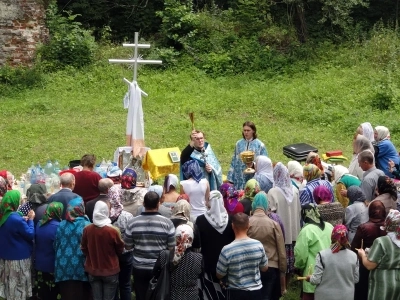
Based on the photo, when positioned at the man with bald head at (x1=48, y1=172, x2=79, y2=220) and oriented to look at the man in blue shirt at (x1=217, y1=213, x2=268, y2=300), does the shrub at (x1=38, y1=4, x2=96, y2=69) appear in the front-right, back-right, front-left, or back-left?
back-left

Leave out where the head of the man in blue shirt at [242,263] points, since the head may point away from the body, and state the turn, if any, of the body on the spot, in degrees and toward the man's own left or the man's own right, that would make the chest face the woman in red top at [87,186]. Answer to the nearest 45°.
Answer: approximately 45° to the man's own left

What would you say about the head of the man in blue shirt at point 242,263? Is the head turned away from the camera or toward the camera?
away from the camera

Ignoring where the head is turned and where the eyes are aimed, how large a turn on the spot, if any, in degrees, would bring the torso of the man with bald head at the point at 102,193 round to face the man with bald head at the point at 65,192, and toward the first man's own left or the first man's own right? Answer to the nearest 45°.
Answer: approximately 135° to the first man's own left

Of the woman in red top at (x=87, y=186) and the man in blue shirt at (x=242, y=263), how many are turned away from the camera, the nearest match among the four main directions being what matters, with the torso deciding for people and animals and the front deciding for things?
2

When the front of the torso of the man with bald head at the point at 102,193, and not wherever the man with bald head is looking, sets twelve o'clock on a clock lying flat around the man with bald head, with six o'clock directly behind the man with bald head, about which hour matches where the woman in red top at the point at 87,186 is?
The woman in red top is roughly at 10 o'clock from the man with bald head.

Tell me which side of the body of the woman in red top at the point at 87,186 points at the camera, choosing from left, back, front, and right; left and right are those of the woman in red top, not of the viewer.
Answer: back

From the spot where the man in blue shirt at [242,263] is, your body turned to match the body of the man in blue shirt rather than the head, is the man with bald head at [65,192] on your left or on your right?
on your left

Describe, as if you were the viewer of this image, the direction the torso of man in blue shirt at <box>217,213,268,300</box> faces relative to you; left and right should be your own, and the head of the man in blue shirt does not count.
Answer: facing away from the viewer

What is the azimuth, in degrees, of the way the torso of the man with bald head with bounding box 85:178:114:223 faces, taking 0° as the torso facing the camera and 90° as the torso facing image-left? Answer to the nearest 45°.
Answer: approximately 225°

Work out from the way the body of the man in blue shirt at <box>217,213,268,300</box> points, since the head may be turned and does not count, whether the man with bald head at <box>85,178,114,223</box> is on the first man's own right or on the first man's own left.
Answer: on the first man's own left

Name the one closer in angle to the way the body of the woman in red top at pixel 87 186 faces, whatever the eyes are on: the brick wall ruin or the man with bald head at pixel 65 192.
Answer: the brick wall ruin
